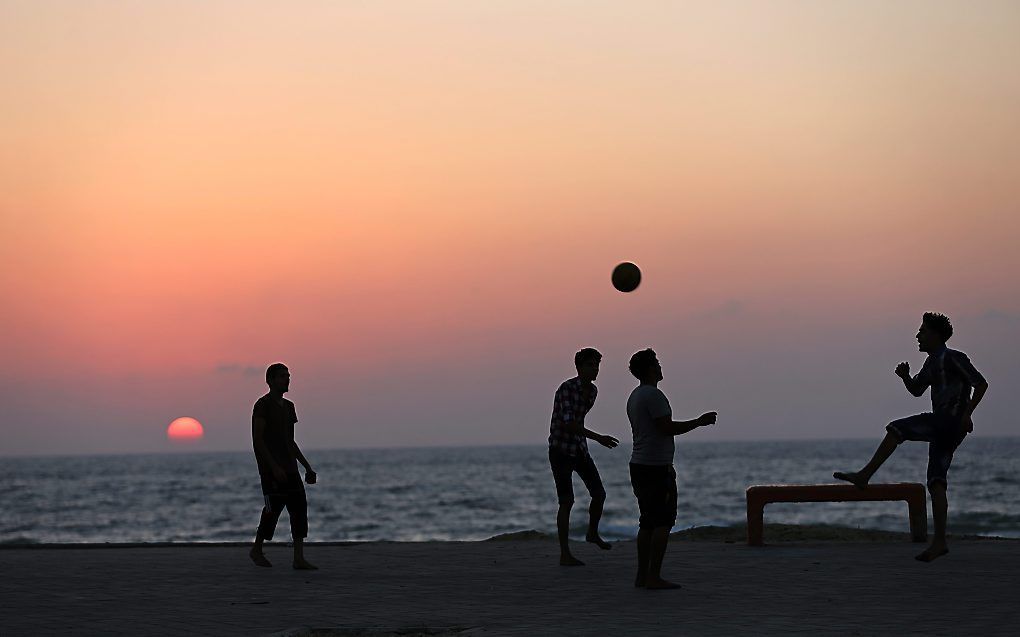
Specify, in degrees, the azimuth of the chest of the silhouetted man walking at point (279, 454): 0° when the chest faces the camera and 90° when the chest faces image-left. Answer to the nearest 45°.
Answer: approximately 315°

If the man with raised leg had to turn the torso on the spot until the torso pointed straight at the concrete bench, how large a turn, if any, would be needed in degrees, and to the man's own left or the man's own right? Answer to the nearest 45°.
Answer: approximately 45° to the man's own right

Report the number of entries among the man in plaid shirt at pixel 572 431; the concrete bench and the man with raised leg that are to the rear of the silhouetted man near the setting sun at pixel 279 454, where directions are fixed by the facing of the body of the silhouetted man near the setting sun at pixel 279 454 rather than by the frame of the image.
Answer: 0

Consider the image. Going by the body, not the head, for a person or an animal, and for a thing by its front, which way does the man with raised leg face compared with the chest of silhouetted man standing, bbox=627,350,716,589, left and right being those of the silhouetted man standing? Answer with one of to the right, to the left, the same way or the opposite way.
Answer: the opposite way

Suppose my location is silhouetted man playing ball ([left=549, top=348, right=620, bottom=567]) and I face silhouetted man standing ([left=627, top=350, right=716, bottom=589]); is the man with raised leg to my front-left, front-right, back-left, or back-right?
front-left

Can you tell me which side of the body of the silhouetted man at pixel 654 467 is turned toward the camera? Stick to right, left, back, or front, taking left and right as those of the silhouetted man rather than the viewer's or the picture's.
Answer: right

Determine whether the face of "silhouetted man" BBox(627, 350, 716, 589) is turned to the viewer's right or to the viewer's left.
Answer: to the viewer's right

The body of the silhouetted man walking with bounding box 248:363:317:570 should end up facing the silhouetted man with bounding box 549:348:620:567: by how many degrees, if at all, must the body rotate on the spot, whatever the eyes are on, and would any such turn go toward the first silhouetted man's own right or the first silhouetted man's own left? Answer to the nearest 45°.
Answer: approximately 45° to the first silhouetted man's own left

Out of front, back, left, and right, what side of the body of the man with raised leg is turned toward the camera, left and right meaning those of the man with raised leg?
left

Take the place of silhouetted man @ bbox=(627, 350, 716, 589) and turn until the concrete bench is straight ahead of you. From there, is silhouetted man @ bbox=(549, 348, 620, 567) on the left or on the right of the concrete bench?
left

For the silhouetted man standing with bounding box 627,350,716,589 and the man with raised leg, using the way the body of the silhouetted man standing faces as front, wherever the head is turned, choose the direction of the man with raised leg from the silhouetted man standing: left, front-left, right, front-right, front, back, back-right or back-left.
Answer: front-left

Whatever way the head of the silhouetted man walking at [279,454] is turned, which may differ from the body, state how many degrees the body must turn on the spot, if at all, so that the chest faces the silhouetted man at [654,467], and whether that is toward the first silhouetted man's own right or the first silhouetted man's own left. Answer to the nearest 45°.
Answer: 0° — they already face them

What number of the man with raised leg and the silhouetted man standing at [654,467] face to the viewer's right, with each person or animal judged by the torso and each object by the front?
1
